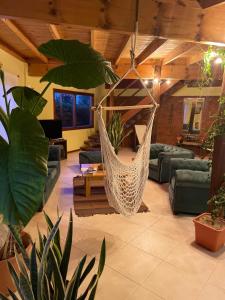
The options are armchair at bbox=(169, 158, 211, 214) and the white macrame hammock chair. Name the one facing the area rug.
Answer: the armchair

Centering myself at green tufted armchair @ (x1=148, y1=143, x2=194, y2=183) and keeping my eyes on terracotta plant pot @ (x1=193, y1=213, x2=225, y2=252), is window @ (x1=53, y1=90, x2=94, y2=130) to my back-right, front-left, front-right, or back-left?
back-right

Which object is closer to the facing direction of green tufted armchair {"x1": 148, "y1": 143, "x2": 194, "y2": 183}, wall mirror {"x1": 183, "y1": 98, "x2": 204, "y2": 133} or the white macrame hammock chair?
the white macrame hammock chair

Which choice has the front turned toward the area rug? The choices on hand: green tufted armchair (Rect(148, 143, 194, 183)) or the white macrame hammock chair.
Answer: the green tufted armchair

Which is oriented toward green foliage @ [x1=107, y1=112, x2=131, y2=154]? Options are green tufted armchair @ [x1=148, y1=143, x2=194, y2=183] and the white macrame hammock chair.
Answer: the green tufted armchair

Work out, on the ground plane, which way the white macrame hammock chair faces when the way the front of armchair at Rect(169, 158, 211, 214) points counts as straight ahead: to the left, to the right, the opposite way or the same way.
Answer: to the left

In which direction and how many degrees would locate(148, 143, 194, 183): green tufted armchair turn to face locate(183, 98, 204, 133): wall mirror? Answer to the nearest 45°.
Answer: approximately 135° to its right

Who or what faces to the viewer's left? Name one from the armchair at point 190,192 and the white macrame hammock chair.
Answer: the armchair

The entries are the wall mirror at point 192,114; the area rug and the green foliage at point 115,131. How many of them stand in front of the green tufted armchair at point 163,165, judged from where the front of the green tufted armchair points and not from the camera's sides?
1

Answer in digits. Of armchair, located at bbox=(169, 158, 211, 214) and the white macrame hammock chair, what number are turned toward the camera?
1

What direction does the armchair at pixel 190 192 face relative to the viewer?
to the viewer's left

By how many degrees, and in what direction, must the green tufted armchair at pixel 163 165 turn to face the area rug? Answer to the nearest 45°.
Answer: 0° — it already faces it

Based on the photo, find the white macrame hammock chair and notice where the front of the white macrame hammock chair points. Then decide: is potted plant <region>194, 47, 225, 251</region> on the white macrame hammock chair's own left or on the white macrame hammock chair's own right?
on the white macrame hammock chair's own left
